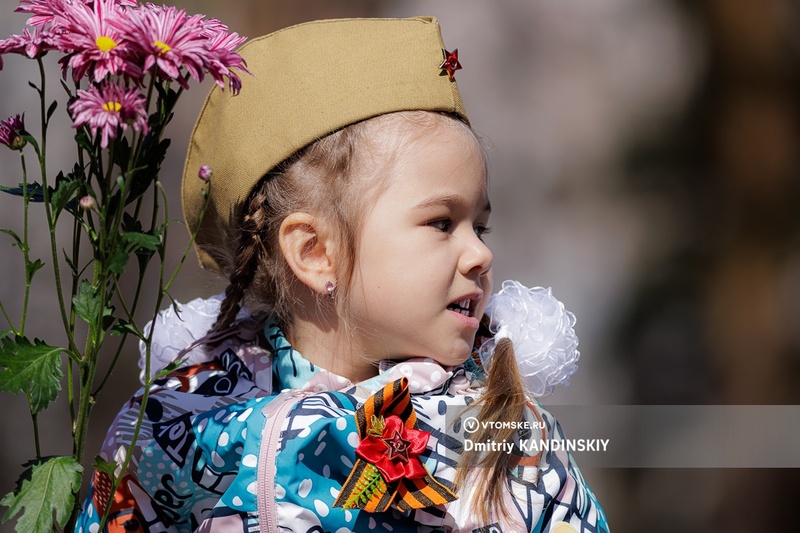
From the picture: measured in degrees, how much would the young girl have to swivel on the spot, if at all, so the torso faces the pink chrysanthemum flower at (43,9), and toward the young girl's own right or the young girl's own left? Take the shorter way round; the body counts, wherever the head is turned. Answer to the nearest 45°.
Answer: approximately 45° to the young girl's own right

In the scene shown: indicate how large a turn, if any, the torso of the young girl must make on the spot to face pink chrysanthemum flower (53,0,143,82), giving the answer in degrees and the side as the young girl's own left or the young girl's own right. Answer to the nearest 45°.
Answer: approximately 45° to the young girl's own right

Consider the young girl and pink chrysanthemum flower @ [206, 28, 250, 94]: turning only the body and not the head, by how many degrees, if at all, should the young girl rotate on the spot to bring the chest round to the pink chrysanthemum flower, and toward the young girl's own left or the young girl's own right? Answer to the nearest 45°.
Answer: approximately 45° to the young girl's own right

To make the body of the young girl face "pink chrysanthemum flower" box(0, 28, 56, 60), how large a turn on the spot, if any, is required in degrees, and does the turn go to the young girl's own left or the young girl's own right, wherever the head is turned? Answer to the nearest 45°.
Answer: approximately 45° to the young girl's own right

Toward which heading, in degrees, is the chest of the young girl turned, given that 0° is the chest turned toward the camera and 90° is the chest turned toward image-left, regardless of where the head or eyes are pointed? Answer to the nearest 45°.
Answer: approximately 0°
